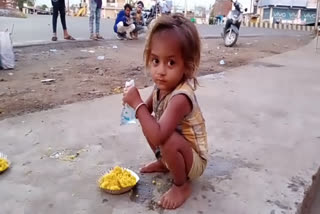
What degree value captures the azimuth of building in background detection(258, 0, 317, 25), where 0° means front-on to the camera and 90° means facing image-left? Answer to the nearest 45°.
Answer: approximately 0°

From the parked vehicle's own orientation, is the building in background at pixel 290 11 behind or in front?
behind

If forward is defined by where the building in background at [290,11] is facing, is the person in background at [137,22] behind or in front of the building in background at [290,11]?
in front

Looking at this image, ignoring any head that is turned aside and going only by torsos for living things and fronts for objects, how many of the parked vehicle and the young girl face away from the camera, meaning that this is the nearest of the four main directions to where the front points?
0

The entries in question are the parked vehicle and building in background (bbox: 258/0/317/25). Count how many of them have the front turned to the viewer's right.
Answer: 0

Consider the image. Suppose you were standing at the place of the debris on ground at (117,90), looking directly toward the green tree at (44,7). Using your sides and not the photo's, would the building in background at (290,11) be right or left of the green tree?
right

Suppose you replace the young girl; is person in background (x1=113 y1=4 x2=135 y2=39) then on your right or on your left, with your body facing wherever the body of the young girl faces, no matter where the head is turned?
on your right

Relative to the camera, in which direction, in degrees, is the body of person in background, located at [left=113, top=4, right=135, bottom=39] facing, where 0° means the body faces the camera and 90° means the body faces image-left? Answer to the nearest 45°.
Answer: approximately 315°

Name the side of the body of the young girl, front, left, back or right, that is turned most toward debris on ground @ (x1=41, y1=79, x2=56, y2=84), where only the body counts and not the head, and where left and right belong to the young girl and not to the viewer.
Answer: right

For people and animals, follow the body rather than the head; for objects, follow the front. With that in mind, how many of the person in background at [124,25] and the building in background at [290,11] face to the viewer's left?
0
